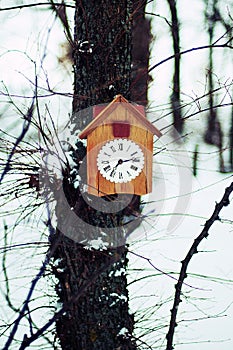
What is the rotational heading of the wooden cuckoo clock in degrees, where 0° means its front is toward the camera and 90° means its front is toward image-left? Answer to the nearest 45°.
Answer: approximately 0°
